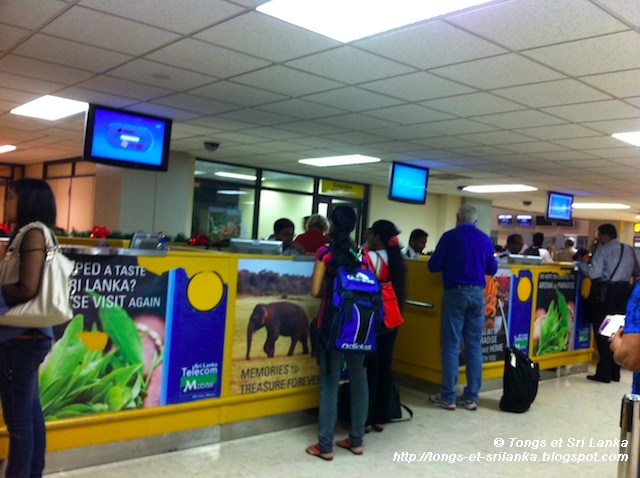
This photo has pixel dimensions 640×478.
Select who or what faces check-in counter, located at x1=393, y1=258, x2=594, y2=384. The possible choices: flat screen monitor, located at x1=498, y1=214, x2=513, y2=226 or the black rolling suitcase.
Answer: the flat screen monitor

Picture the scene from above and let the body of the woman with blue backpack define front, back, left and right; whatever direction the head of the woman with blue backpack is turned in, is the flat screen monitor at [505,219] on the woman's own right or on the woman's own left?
on the woman's own right

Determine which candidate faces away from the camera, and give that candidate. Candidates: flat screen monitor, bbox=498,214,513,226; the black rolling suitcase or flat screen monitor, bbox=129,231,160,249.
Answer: flat screen monitor, bbox=129,231,160,249

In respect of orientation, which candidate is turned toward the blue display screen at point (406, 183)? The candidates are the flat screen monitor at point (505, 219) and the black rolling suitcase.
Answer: the flat screen monitor

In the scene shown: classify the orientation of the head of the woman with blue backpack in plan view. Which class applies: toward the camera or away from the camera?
away from the camera

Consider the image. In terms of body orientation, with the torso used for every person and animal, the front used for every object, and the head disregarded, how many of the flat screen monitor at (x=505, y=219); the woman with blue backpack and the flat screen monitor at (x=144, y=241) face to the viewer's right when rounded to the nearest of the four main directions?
0

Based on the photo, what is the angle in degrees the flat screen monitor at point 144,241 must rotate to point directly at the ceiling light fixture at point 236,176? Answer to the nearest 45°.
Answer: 0° — it already faces it

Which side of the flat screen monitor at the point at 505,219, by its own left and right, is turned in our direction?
front

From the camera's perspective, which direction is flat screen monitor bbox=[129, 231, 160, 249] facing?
away from the camera

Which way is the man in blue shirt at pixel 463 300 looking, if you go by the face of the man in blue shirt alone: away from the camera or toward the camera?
away from the camera

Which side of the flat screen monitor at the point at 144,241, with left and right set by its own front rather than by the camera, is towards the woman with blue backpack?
right

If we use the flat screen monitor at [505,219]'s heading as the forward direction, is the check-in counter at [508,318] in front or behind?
in front

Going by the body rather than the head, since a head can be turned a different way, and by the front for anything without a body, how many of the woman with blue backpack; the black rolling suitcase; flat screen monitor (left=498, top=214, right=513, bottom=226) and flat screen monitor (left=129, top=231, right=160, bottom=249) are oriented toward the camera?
1

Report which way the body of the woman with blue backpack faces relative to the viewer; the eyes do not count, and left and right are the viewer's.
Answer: facing away from the viewer and to the left of the viewer
